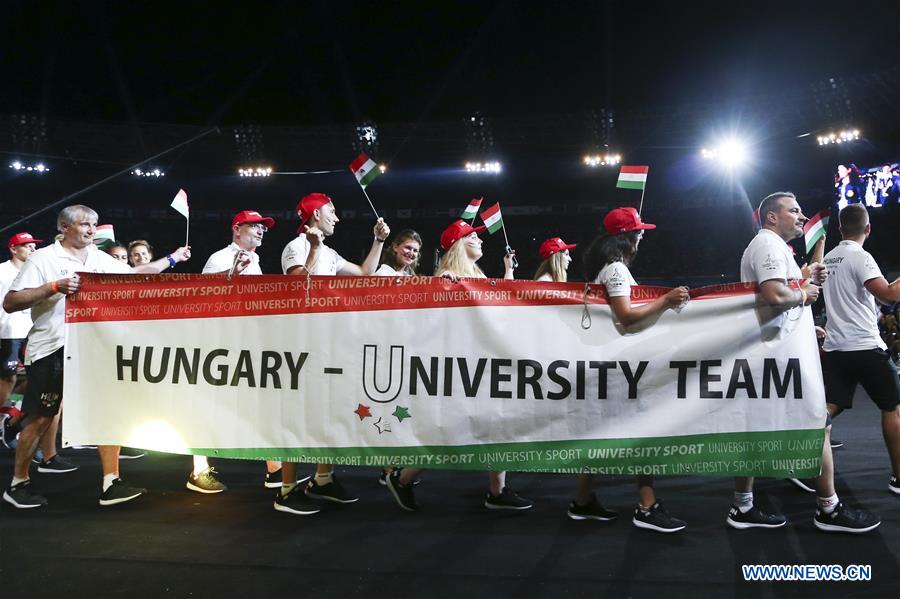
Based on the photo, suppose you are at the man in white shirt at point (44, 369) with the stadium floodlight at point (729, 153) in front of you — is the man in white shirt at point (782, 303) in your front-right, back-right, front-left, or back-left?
front-right

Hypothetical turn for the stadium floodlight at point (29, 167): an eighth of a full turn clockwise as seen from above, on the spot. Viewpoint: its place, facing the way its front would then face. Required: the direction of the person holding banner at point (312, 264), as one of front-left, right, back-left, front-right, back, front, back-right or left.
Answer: front-left

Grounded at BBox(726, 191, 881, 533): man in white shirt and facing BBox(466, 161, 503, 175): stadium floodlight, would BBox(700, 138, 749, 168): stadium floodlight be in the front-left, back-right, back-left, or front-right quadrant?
front-right

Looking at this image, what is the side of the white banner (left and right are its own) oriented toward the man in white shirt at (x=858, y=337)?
left

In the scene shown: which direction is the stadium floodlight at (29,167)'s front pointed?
toward the camera

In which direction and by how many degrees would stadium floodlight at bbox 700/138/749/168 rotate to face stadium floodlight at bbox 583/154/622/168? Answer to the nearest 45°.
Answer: approximately 45° to its right

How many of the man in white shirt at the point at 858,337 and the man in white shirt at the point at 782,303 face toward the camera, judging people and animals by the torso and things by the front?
0

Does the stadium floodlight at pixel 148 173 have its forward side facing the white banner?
yes

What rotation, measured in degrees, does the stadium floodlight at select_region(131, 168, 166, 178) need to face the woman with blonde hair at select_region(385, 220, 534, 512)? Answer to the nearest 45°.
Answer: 0° — it already faces them

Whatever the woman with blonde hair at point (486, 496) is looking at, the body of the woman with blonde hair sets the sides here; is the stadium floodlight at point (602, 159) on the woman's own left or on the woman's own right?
on the woman's own left

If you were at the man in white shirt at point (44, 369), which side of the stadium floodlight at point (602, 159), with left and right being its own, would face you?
front

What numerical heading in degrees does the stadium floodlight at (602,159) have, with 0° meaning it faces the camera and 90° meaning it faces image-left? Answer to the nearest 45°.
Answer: approximately 0°

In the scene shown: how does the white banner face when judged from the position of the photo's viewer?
facing the viewer
